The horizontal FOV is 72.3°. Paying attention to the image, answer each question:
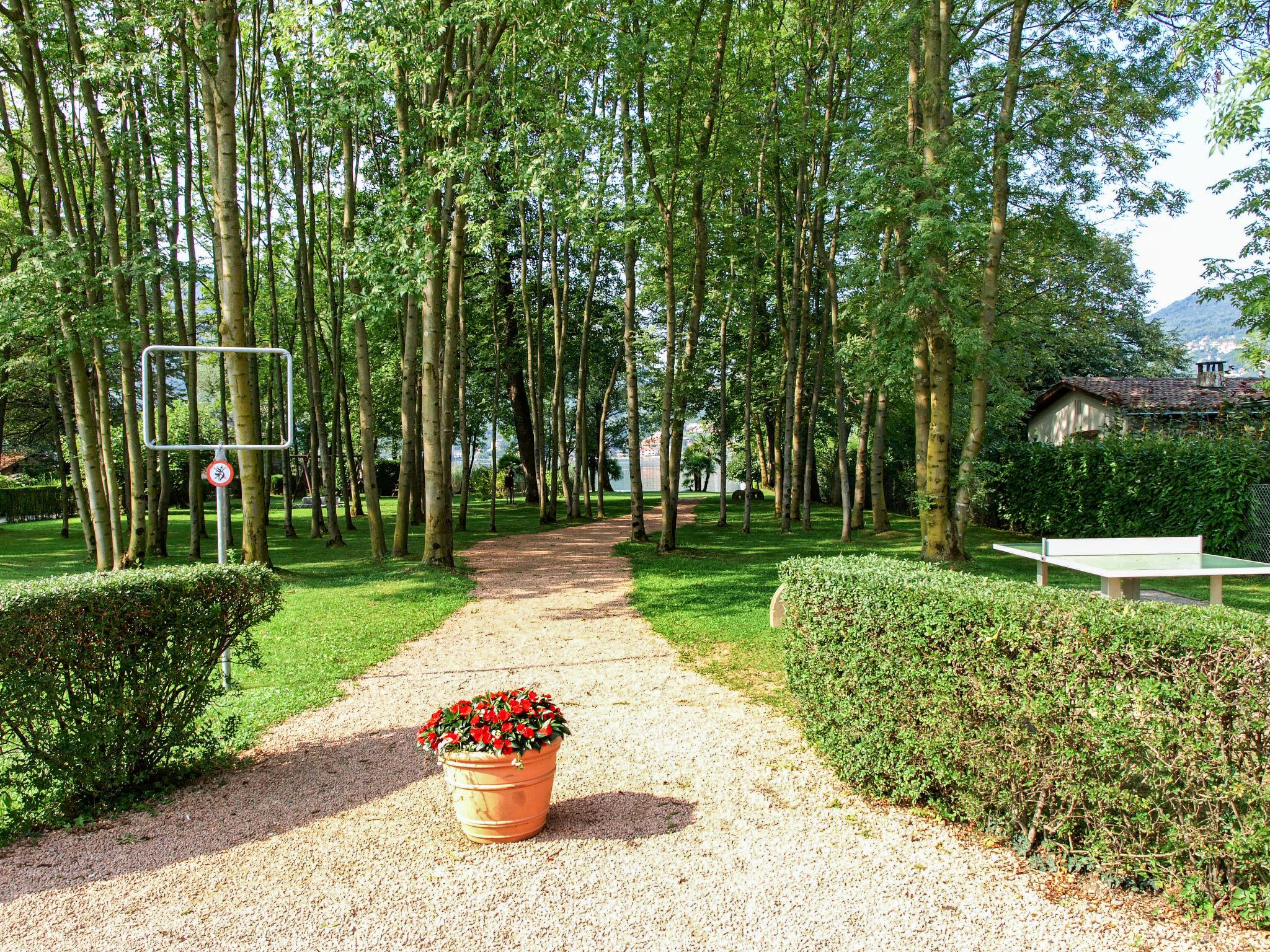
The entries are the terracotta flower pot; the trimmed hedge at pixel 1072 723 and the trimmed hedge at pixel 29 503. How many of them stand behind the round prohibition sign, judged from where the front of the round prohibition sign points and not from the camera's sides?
1

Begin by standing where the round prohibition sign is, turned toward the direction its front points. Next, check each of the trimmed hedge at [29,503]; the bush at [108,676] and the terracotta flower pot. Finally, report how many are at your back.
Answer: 1

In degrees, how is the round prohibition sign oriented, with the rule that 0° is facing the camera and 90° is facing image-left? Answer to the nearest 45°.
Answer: approximately 0°

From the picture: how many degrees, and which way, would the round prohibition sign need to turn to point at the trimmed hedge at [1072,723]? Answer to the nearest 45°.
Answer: approximately 45° to its left

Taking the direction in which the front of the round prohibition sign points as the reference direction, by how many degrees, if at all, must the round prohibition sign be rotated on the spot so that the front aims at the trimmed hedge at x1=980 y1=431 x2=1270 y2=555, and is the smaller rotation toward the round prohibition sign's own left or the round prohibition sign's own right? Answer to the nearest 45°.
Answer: approximately 90° to the round prohibition sign's own left

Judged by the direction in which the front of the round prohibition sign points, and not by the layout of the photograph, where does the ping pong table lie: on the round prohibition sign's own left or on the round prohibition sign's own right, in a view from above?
on the round prohibition sign's own left

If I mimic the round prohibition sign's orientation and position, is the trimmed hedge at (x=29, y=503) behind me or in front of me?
behind

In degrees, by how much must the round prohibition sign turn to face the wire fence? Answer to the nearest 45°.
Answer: approximately 90° to its left
